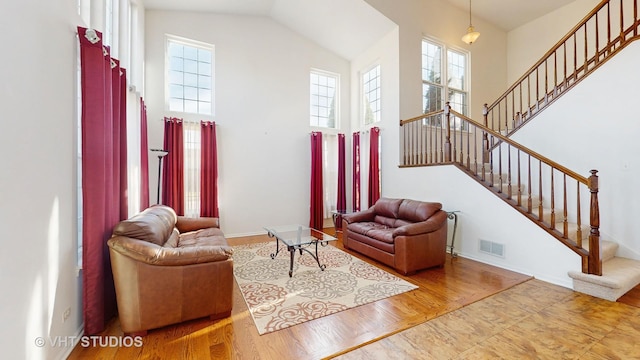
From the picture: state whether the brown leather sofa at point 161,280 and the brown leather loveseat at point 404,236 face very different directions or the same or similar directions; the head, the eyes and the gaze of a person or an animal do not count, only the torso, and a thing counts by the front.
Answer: very different directions

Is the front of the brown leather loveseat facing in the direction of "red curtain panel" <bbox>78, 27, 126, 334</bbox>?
yes

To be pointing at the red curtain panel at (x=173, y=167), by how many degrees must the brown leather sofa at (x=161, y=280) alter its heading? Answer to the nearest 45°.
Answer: approximately 90° to its left

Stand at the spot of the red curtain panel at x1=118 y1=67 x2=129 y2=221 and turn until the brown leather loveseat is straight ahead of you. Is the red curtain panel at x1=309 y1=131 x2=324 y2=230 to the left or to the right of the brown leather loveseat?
left

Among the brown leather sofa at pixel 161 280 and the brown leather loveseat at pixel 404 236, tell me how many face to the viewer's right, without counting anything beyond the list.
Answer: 1

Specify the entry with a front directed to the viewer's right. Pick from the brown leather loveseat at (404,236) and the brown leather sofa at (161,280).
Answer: the brown leather sofa

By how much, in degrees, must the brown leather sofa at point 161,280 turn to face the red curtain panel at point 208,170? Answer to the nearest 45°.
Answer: approximately 90° to its left

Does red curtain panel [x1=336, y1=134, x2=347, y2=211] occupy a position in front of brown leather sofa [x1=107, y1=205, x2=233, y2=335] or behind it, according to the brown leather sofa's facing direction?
in front

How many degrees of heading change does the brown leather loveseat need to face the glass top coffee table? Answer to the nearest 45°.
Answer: approximately 45° to its right

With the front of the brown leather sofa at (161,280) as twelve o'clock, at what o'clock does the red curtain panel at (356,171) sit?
The red curtain panel is roughly at 11 o'clock from the brown leather sofa.

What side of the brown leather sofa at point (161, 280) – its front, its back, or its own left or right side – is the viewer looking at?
right

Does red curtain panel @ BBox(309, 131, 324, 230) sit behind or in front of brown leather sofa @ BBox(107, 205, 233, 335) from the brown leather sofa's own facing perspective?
in front

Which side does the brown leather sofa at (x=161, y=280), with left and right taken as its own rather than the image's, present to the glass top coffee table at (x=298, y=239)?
front
